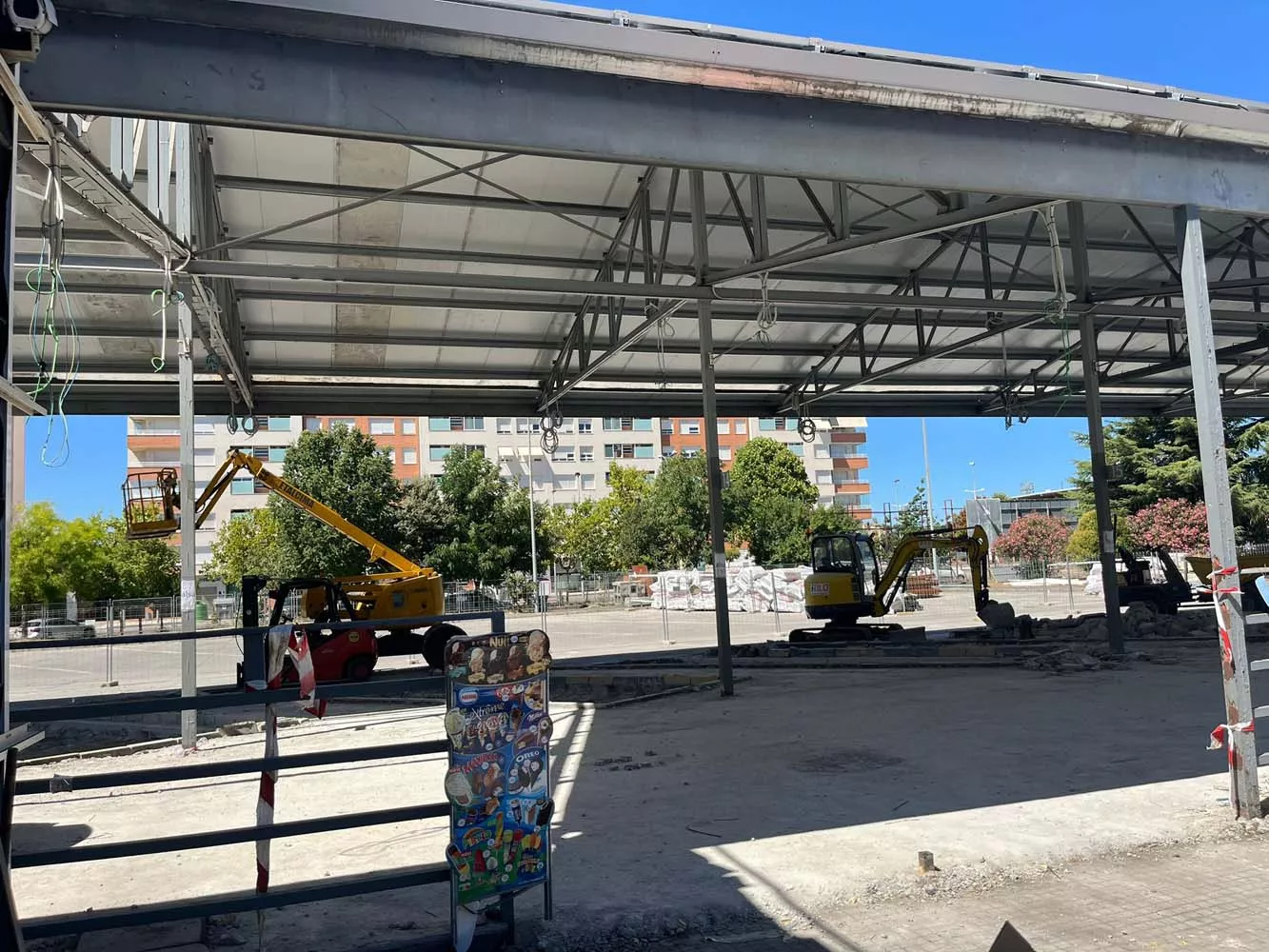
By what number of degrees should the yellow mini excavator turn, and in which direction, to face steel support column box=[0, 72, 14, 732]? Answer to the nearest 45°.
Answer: approximately 90° to its right

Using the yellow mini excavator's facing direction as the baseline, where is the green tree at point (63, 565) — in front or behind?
behind

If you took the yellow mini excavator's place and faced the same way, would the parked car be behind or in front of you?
behind

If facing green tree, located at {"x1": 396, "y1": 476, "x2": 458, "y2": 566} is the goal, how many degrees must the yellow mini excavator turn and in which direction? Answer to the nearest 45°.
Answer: approximately 135° to its left

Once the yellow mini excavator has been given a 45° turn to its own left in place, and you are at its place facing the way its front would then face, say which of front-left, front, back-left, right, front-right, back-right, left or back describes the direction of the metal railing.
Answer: back-right

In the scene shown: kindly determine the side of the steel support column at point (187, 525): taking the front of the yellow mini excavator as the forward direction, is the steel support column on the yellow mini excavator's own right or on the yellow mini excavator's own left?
on the yellow mini excavator's own right

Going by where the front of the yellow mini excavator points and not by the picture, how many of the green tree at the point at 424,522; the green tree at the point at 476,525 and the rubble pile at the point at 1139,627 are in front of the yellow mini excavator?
1

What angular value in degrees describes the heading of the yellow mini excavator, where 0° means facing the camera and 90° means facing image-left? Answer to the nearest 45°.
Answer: approximately 270°

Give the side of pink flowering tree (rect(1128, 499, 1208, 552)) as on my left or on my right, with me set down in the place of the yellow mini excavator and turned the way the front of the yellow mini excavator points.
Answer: on my left

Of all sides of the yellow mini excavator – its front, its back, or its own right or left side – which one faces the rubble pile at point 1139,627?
front

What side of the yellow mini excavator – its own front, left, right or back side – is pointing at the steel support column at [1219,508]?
right

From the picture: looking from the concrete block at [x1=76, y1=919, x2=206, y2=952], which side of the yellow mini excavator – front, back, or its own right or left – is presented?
right

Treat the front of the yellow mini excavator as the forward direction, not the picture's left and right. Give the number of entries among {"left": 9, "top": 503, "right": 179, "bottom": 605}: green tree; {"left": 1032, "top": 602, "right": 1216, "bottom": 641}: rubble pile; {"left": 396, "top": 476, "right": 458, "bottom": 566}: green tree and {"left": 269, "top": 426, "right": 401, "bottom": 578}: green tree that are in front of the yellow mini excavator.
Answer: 1

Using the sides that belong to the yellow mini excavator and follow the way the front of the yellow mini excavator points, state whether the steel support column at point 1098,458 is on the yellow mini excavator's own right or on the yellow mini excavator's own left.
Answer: on the yellow mini excavator's own right

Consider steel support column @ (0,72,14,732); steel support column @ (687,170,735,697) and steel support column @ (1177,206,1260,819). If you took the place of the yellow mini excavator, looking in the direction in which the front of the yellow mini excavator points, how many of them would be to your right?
3
